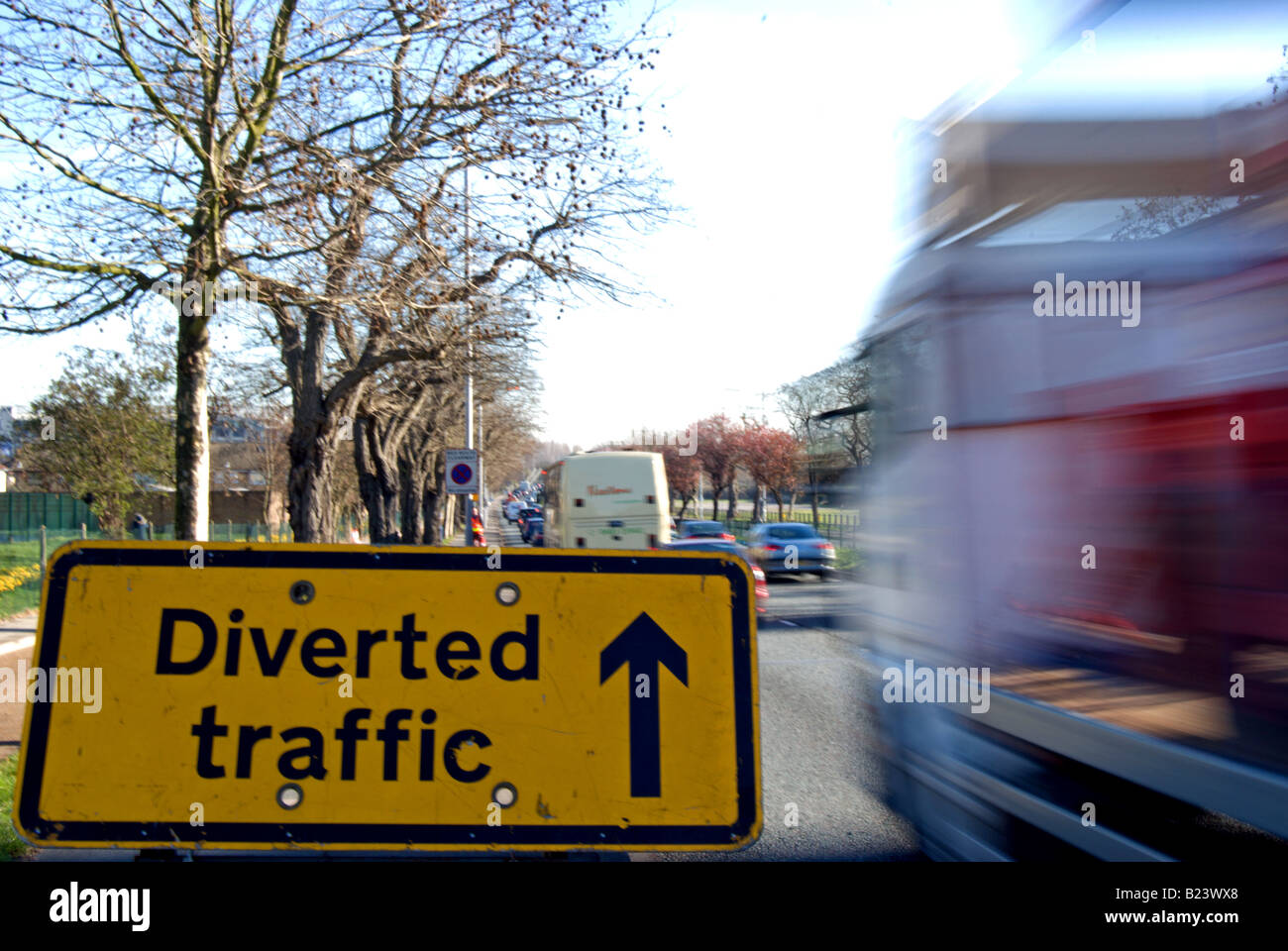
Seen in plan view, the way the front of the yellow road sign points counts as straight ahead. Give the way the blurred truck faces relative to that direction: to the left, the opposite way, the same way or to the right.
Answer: the opposite way

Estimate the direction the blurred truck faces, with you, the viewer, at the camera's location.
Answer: facing away from the viewer and to the left of the viewer

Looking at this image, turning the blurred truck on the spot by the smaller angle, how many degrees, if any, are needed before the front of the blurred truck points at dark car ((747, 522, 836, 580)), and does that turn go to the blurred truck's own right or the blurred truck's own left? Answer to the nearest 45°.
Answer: approximately 45° to the blurred truck's own right

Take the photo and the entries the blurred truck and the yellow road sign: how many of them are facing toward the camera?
1

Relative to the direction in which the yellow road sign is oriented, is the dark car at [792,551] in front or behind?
behind

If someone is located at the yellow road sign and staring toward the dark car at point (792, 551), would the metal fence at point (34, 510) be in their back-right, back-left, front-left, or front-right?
front-left

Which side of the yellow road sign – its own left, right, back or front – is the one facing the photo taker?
front

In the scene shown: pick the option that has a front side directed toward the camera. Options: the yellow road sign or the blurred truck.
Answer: the yellow road sign

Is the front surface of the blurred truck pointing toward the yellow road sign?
no
